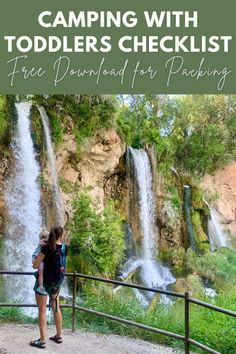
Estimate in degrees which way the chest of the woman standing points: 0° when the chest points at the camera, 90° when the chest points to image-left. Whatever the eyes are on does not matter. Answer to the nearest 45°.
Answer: approximately 135°

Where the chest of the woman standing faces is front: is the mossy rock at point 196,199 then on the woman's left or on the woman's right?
on the woman's right

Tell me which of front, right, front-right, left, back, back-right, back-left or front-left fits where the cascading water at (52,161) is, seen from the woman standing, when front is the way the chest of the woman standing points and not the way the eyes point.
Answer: front-right

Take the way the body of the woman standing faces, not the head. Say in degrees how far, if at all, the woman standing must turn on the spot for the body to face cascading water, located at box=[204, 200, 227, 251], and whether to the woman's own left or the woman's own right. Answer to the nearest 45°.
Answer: approximately 90° to the woman's own right

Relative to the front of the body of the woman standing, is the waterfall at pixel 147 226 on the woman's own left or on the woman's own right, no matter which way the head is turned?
on the woman's own right

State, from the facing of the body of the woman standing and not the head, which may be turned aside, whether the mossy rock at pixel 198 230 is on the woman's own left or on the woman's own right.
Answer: on the woman's own right
